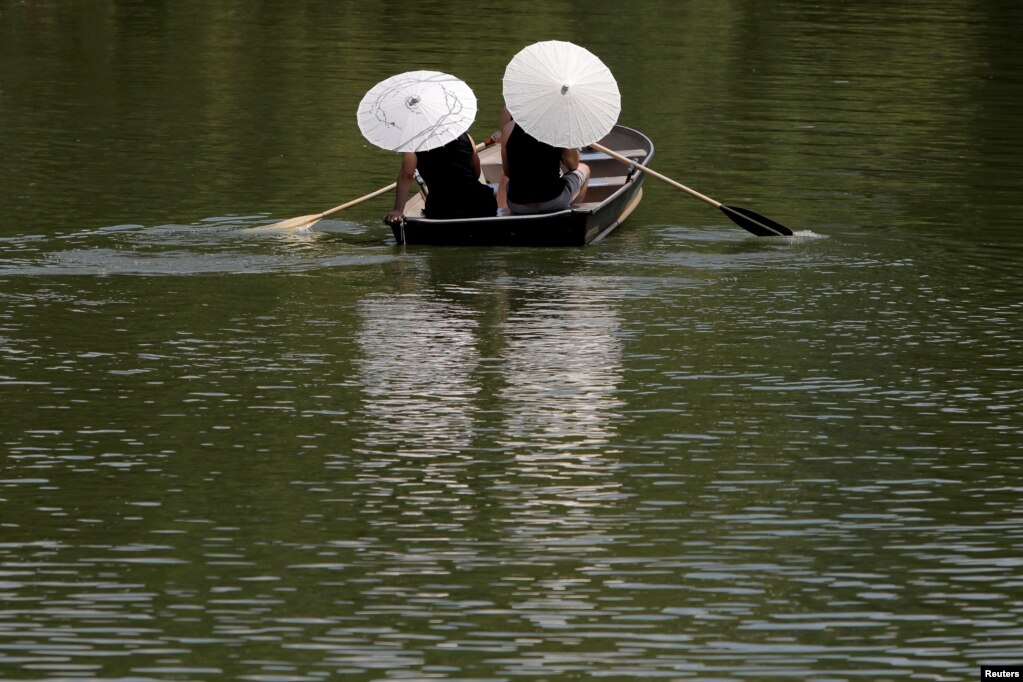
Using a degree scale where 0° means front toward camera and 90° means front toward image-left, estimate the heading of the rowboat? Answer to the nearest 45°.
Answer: approximately 225°
